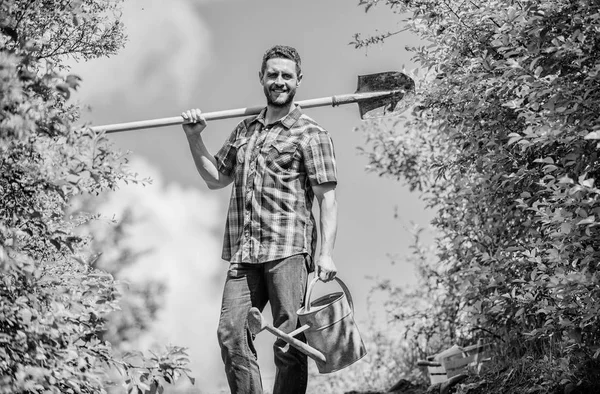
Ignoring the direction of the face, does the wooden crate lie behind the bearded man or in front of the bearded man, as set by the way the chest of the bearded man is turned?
behind

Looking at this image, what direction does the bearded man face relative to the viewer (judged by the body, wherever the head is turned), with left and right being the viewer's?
facing the viewer and to the left of the viewer
